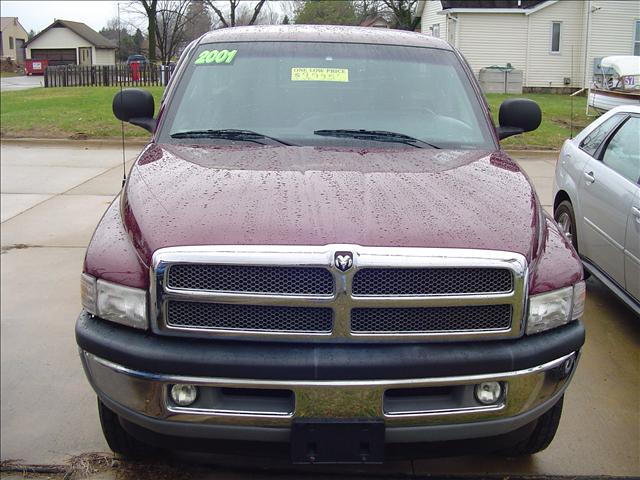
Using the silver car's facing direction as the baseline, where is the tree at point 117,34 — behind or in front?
behind

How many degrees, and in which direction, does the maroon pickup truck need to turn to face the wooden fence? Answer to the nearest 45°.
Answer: approximately 180°

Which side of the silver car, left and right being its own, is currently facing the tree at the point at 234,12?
back

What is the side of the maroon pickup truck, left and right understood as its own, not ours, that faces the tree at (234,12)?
back

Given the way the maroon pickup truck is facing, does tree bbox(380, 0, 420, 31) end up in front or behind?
behind

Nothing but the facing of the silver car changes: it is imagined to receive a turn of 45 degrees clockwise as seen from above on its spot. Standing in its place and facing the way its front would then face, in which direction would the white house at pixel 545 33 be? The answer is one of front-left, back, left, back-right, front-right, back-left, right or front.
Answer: back

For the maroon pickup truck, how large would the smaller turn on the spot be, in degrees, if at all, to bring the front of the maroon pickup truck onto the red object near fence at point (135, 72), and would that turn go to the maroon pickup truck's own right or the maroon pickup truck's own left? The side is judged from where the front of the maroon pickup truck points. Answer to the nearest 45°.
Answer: approximately 180°

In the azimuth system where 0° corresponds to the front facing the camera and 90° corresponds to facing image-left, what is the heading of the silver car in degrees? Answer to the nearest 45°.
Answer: approximately 315°

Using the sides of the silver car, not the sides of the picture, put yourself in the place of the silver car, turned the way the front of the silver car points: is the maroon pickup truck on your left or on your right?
on your right

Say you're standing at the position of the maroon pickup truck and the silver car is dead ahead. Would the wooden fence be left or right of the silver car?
left
